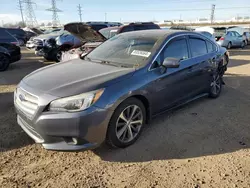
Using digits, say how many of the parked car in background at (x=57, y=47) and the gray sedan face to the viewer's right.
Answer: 0

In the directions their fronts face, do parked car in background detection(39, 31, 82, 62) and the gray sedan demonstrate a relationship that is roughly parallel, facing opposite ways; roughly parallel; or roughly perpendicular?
roughly parallel

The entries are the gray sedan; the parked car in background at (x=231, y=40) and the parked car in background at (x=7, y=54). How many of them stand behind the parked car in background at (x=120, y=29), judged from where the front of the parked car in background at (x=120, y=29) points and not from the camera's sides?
1

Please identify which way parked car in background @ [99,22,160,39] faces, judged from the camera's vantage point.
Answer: facing the viewer and to the left of the viewer

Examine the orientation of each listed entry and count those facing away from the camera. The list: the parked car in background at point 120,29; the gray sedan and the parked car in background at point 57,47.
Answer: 0

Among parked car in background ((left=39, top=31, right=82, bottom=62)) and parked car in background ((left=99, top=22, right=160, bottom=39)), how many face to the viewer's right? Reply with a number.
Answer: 0

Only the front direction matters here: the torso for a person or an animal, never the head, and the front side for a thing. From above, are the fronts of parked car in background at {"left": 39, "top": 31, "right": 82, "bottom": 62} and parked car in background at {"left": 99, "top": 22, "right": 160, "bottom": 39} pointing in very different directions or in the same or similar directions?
same or similar directions

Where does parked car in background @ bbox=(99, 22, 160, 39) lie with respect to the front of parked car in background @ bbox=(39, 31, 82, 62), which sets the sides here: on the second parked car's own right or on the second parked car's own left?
on the second parked car's own left

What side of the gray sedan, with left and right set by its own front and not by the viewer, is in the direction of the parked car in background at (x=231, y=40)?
back

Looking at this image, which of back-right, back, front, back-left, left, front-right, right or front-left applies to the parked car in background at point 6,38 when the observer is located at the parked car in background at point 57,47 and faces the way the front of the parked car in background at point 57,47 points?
front-right

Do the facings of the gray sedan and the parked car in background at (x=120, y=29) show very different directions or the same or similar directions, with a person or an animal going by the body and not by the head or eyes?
same or similar directions

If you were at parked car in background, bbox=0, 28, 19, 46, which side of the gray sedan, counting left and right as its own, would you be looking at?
right
